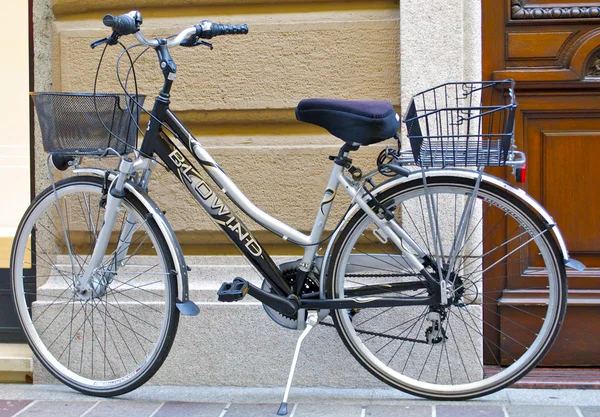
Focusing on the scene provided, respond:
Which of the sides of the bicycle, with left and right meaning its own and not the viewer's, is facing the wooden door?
back

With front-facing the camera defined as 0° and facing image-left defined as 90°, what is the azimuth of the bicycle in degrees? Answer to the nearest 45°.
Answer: approximately 90°
